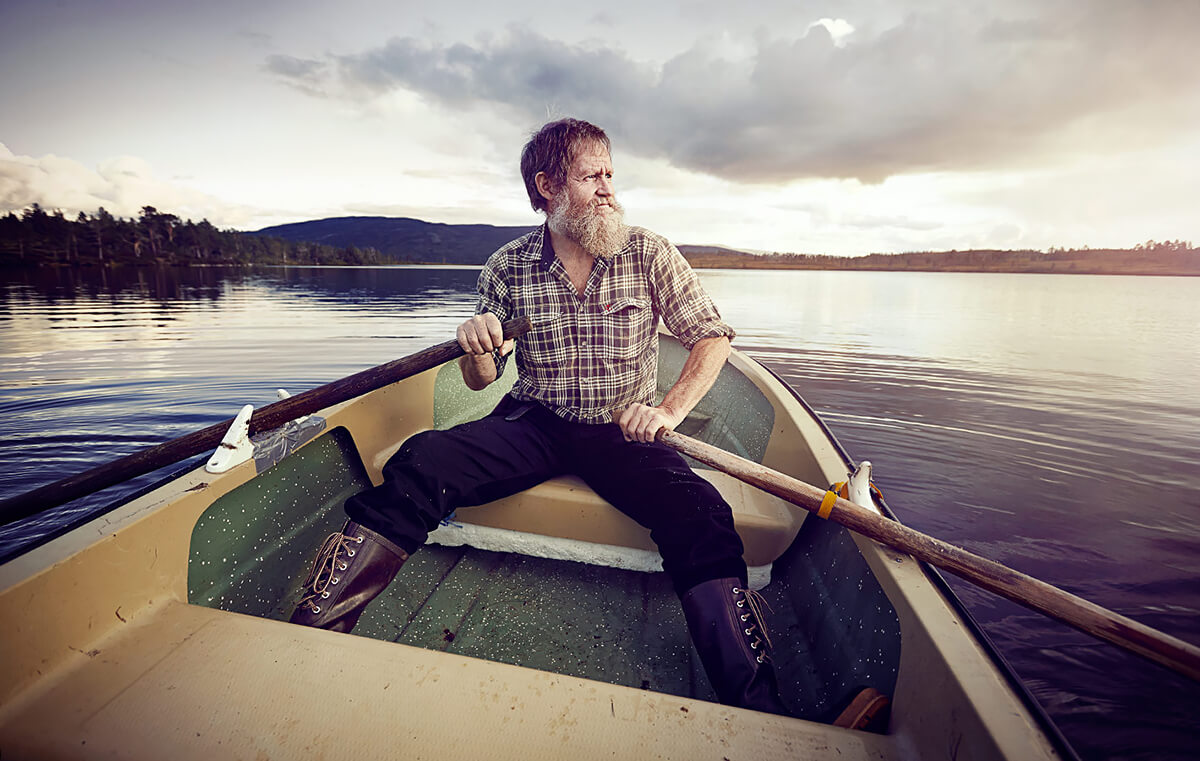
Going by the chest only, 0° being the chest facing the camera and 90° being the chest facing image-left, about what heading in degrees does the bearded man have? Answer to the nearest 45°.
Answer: approximately 0°
